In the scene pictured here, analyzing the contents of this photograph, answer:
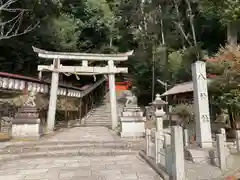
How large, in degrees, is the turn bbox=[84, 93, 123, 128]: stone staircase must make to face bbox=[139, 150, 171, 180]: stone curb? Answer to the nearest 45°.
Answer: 0° — it already faces it

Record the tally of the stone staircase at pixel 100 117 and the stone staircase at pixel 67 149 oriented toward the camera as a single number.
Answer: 2

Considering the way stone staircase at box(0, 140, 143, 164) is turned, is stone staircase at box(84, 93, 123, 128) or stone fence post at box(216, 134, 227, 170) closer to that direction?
the stone fence post

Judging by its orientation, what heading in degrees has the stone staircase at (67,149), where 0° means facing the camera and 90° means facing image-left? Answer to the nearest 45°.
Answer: approximately 0°

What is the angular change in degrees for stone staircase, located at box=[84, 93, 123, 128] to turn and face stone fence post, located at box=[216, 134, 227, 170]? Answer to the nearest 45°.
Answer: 0° — it already faces it
